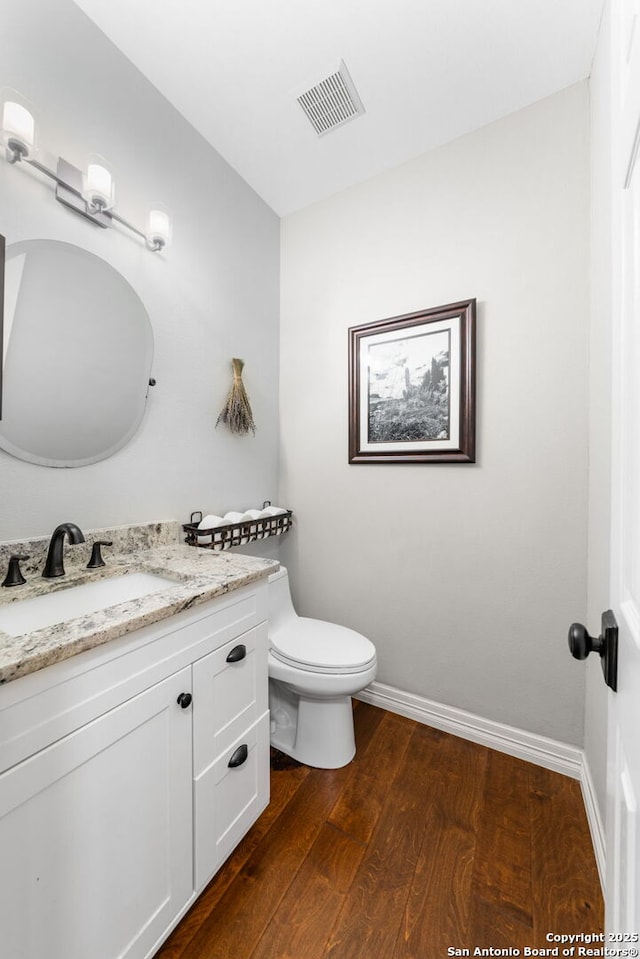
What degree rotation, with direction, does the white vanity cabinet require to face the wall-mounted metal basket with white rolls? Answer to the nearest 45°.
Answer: approximately 90° to its left

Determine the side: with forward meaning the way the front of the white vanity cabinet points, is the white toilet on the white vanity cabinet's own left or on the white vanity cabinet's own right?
on the white vanity cabinet's own left

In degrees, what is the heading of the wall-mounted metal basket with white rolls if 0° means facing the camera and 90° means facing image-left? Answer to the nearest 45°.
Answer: approximately 315°

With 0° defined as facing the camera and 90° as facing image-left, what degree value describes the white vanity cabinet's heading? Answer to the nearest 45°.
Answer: approximately 315°
